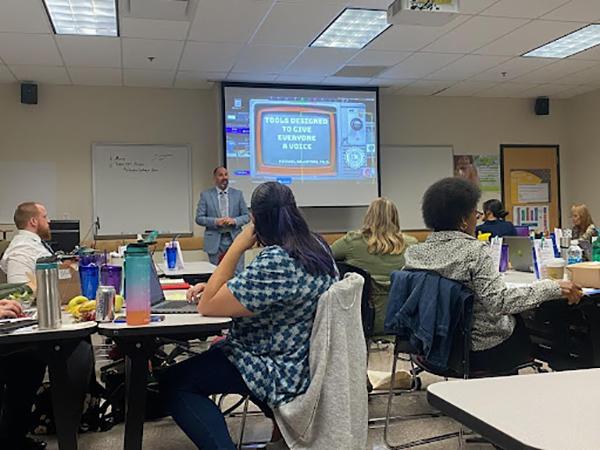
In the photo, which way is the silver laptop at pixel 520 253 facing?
away from the camera

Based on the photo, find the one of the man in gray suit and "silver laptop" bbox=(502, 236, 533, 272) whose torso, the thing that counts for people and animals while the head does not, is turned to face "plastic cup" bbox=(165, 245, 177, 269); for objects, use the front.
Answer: the man in gray suit

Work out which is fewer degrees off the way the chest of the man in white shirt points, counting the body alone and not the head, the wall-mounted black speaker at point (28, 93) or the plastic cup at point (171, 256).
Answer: the plastic cup

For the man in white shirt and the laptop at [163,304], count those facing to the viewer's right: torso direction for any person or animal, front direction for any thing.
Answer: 2

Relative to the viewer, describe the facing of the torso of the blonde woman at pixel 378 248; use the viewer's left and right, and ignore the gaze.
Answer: facing away from the viewer

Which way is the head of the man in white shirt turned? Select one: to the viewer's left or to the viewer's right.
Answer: to the viewer's right

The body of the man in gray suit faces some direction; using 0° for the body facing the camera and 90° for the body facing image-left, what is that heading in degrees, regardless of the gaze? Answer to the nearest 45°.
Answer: approximately 0°

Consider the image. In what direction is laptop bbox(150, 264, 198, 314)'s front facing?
to the viewer's right
